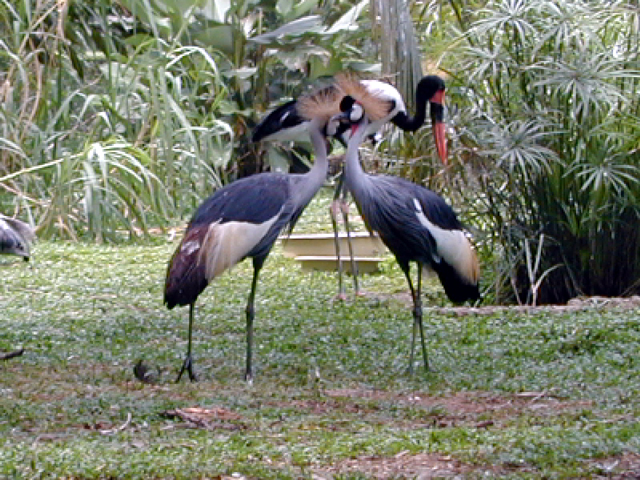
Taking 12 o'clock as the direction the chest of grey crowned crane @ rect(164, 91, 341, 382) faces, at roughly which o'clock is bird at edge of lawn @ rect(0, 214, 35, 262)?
The bird at edge of lawn is roughly at 8 o'clock from the grey crowned crane.

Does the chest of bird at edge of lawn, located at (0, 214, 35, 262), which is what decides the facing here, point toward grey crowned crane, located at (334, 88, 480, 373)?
no

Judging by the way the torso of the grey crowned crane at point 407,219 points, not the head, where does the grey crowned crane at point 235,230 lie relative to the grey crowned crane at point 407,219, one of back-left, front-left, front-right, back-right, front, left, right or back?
front-left

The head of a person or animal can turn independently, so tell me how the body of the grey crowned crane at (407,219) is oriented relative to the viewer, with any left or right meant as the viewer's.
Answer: facing to the left of the viewer

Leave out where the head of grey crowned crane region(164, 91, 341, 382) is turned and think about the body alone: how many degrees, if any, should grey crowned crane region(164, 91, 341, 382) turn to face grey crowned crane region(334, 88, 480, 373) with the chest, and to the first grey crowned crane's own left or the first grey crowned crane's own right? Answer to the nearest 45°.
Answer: approximately 45° to the first grey crowned crane's own left

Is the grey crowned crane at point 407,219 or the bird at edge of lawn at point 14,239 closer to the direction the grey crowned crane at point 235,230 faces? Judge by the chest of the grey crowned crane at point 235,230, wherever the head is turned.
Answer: the grey crowned crane

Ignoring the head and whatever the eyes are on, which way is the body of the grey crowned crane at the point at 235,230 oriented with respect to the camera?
to the viewer's right

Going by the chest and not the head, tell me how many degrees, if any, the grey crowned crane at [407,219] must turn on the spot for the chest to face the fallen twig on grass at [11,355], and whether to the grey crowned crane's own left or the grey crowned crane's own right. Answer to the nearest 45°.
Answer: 0° — it already faces it

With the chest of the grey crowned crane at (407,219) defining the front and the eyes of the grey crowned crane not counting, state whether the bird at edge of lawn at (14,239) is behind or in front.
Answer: in front

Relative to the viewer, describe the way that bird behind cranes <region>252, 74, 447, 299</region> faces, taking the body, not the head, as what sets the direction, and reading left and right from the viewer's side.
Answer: facing to the right of the viewer

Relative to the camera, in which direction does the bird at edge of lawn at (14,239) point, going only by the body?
to the viewer's left
